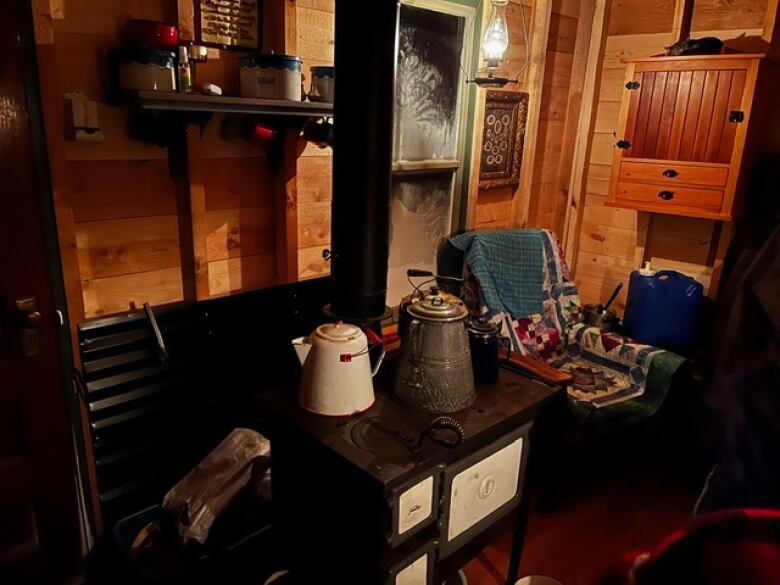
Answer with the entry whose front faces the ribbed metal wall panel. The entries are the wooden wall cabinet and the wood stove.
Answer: the wooden wall cabinet

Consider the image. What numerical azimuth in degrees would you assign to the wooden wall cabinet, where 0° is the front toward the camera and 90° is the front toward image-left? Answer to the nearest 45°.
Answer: approximately 45°

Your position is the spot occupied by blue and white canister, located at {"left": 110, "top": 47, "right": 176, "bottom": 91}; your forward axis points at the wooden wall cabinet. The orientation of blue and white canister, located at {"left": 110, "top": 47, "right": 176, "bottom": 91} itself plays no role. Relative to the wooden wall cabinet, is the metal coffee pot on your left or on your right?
right

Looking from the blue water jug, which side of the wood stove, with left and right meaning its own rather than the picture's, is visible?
left

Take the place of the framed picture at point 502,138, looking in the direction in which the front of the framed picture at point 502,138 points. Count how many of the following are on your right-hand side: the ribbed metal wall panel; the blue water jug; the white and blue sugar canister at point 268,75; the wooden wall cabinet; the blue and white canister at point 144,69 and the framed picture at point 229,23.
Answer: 4

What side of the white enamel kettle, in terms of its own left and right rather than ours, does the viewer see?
left

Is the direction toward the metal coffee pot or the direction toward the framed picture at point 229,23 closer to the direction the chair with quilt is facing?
the metal coffee pot

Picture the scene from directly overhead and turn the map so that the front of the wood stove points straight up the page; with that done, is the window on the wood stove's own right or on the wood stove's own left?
on the wood stove's own left

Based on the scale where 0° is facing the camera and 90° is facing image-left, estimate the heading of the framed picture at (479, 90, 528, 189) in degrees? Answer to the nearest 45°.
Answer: approximately 315°

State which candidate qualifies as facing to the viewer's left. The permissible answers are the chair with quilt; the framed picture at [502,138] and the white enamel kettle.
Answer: the white enamel kettle

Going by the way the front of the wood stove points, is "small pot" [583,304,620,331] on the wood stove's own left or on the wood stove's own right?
on the wood stove's own left
